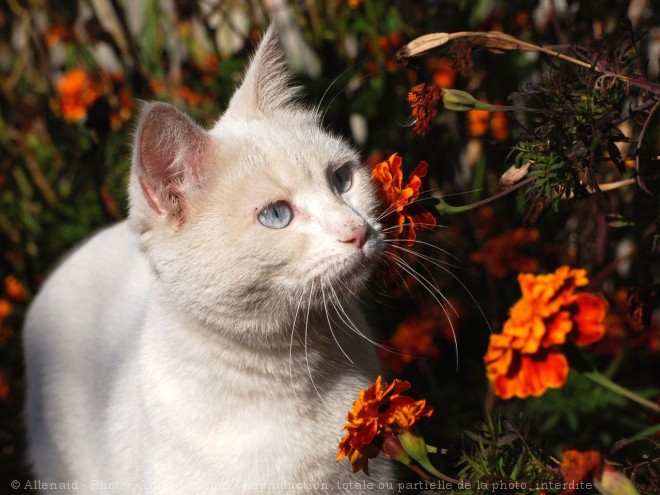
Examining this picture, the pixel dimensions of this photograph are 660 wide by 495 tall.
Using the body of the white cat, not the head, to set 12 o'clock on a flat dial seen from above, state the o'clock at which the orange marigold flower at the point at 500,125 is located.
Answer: The orange marigold flower is roughly at 9 o'clock from the white cat.

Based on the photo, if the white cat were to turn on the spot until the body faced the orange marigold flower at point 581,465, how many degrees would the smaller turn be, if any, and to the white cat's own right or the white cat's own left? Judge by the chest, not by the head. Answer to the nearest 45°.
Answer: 0° — it already faces it

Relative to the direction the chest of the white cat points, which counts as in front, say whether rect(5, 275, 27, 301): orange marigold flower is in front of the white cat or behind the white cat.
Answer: behind

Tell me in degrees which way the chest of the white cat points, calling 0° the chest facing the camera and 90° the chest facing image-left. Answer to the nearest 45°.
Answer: approximately 315°

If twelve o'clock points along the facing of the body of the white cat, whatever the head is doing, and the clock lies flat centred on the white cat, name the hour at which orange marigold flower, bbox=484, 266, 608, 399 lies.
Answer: The orange marigold flower is roughly at 10 o'clock from the white cat.

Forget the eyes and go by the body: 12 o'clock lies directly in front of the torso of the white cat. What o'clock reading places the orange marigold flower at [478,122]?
The orange marigold flower is roughly at 9 o'clock from the white cat.

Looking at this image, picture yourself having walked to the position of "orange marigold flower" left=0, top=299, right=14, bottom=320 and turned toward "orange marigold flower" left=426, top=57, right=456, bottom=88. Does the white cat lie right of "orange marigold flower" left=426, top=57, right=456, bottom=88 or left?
right

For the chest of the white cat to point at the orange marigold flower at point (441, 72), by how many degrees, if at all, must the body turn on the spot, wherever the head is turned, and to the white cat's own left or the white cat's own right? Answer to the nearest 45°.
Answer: approximately 90° to the white cat's own left

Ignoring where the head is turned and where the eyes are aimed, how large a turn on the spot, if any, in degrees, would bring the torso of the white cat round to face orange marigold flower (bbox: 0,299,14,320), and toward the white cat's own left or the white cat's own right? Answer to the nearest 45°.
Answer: approximately 180°

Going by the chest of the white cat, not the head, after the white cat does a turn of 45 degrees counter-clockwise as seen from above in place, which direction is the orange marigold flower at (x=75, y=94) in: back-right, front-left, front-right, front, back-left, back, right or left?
left

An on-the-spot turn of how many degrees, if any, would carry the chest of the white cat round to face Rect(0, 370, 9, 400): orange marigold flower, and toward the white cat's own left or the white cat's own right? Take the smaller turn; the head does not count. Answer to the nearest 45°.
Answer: approximately 180°
